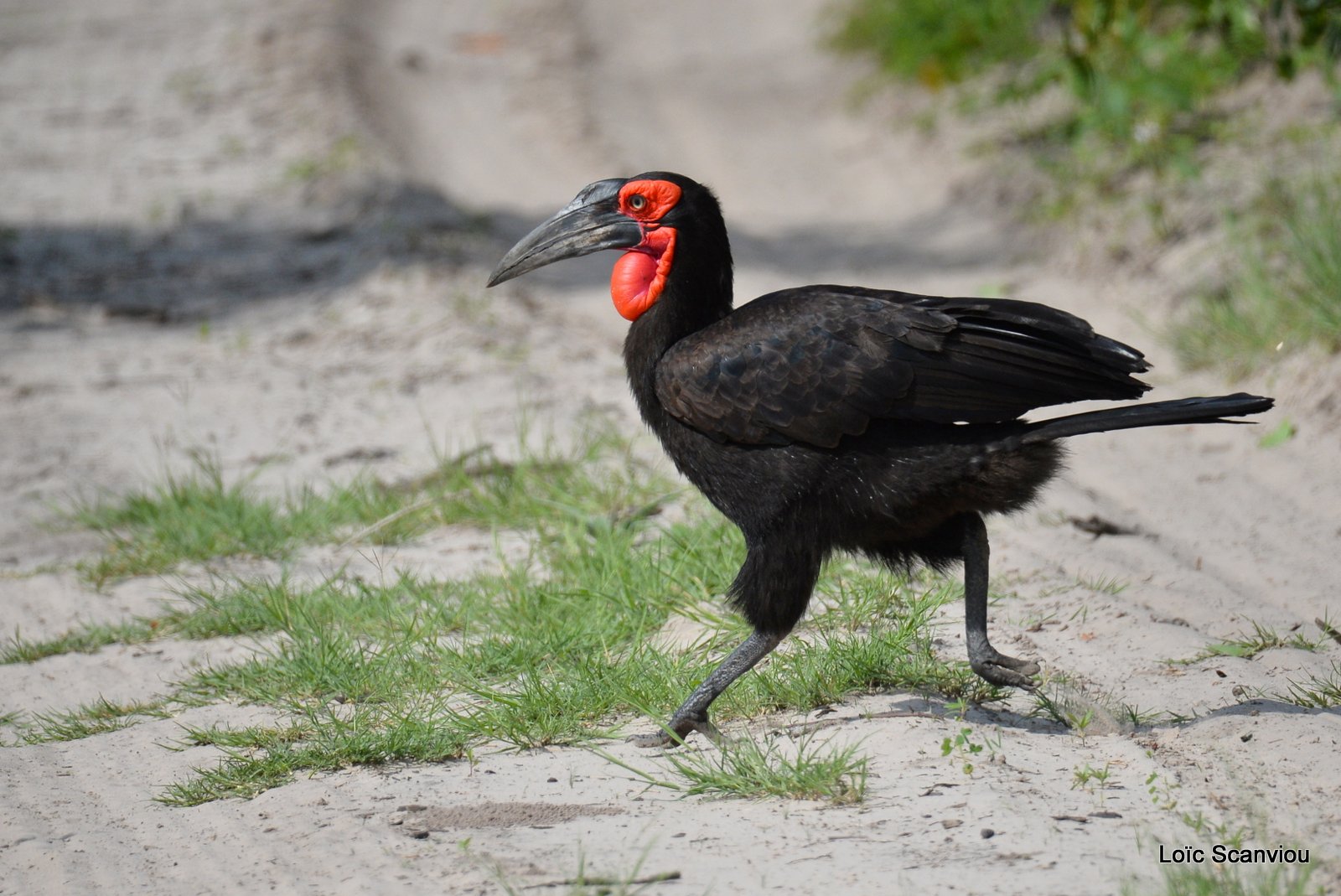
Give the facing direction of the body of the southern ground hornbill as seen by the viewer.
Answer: to the viewer's left
